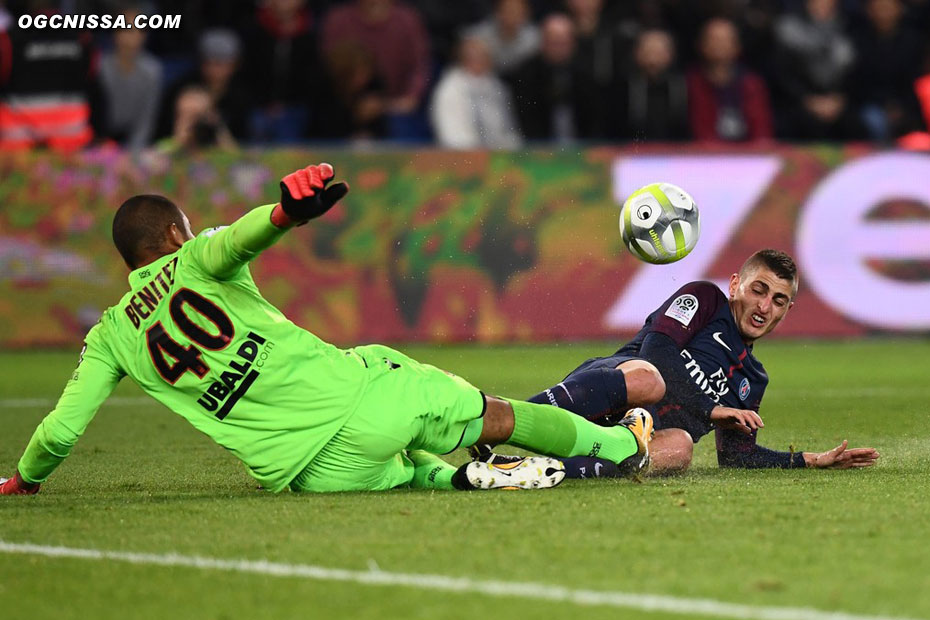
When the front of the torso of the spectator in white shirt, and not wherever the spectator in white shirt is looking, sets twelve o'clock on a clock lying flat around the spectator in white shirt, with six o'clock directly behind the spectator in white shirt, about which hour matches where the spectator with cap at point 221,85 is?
The spectator with cap is roughly at 3 o'clock from the spectator in white shirt.

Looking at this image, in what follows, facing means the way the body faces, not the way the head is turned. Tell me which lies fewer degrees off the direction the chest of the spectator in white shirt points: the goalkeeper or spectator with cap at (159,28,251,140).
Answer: the goalkeeper

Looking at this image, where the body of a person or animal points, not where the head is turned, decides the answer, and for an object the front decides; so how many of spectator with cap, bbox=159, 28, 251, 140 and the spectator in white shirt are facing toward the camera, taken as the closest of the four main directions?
2

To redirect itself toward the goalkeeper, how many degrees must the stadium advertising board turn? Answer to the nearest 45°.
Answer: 0° — it already faces them

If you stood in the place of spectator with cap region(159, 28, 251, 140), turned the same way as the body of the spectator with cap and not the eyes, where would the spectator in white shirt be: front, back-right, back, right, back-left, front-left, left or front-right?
left

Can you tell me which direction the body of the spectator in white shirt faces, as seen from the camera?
toward the camera

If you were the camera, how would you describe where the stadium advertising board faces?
facing the viewer

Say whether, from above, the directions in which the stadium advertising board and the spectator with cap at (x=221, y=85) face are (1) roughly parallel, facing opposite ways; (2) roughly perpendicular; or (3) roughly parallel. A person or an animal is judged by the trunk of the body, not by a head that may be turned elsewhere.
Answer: roughly parallel

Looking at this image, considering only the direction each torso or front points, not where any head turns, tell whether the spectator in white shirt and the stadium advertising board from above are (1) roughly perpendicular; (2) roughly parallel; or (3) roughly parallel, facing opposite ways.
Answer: roughly parallel

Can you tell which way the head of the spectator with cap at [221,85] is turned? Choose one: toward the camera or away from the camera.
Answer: toward the camera

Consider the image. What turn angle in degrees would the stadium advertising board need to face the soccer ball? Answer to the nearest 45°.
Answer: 0° — it already faces it

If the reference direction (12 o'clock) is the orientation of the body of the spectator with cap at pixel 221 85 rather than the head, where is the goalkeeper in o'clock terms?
The goalkeeper is roughly at 12 o'clock from the spectator with cap.

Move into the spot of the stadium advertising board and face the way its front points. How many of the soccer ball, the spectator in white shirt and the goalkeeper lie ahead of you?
2
